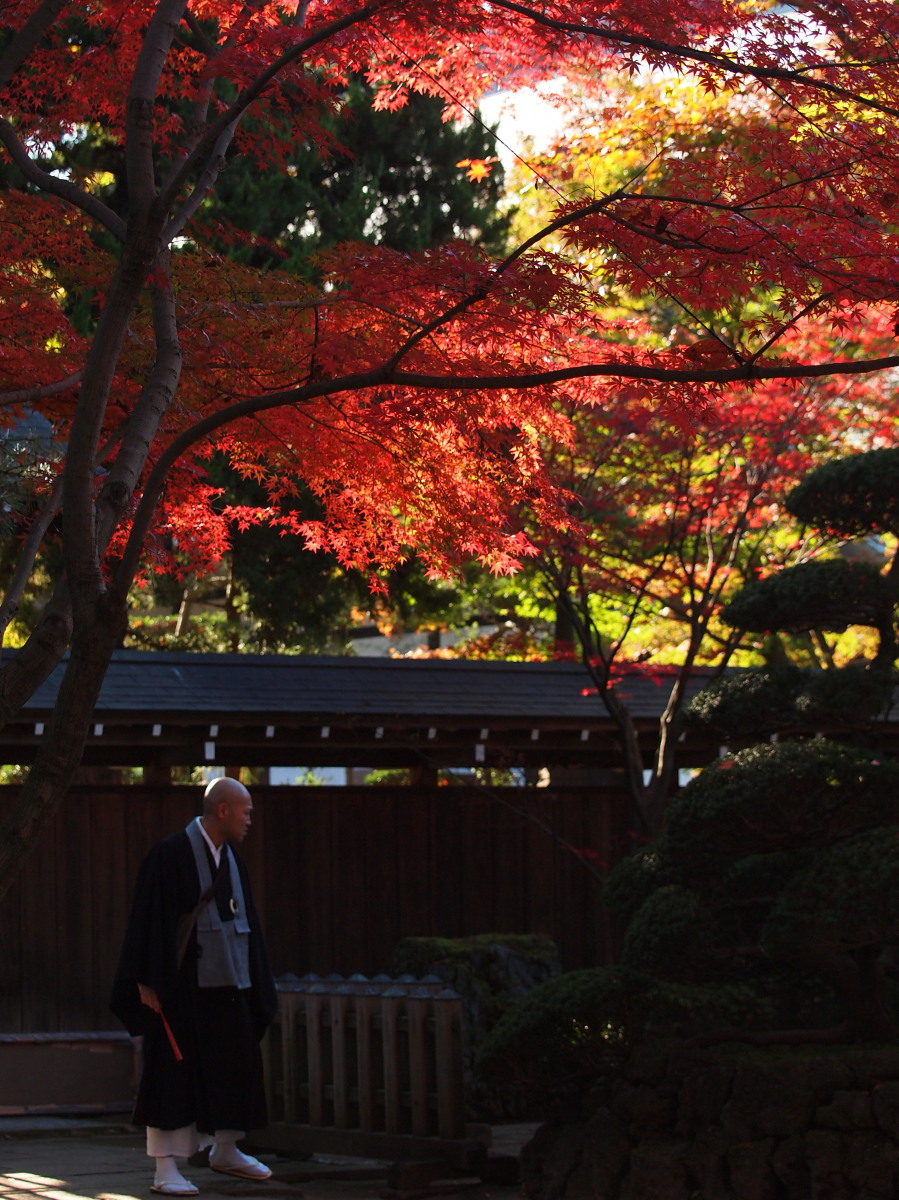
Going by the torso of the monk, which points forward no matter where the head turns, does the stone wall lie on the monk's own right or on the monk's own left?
on the monk's own left

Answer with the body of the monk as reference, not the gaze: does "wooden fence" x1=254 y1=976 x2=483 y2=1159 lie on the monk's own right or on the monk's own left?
on the monk's own left

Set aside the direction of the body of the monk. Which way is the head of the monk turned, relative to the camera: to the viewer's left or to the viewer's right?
to the viewer's right

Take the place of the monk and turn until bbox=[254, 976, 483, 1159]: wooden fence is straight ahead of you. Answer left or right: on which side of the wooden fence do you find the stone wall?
right

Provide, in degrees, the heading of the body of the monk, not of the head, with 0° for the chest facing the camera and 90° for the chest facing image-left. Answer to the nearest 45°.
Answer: approximately 315°

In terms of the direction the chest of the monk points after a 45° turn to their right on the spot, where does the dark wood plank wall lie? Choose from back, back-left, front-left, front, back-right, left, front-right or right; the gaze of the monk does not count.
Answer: back
